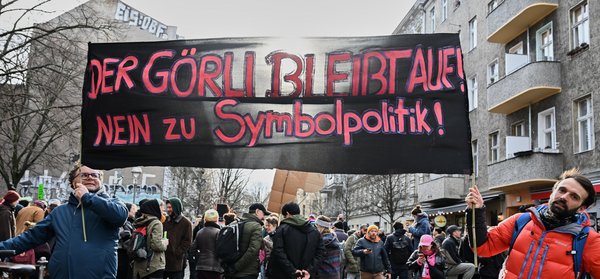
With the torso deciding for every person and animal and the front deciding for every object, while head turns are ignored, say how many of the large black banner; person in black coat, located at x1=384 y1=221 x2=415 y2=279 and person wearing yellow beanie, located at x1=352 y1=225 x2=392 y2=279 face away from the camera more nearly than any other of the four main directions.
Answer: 1

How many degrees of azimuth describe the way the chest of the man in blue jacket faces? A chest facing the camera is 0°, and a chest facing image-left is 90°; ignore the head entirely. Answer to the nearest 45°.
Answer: approximately 0°

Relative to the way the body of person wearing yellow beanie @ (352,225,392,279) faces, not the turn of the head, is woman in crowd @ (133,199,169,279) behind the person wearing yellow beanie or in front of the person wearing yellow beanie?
in front

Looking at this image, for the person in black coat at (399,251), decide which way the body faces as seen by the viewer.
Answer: away from the camera

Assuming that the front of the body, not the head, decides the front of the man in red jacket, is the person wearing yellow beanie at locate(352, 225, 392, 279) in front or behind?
behind

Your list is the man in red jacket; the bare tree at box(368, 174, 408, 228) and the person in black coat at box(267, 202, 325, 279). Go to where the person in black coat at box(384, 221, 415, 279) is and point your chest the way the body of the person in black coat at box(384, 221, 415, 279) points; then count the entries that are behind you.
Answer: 2

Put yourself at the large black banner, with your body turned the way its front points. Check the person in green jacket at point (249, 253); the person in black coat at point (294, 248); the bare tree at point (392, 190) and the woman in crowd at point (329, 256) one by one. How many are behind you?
4
